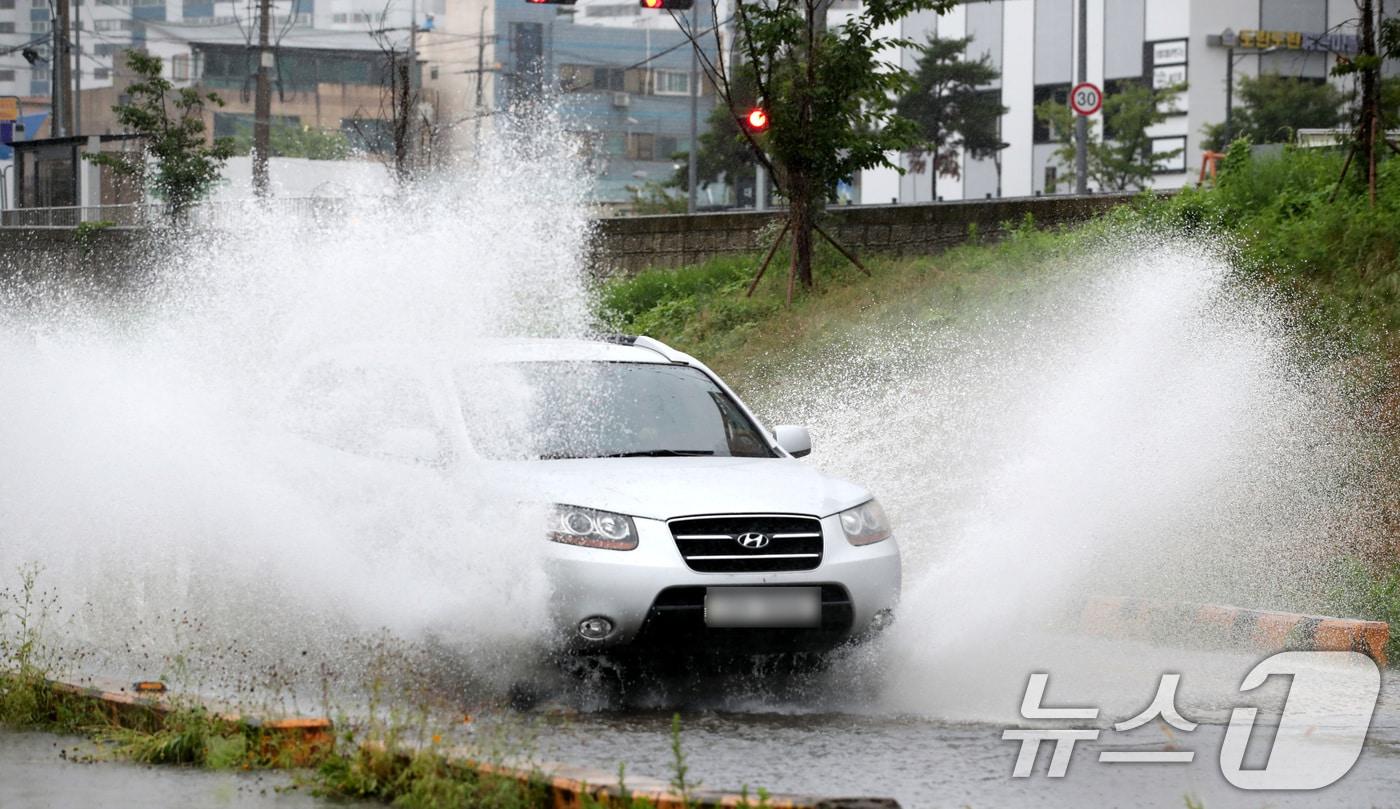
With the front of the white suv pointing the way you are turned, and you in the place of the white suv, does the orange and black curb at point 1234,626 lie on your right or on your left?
on your left

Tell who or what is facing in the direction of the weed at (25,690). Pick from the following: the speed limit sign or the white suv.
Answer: the speed limit sign

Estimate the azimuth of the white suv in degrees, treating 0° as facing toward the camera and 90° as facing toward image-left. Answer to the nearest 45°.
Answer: approximately 315°

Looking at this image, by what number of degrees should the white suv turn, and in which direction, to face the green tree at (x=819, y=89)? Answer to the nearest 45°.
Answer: approximately 135° to its left

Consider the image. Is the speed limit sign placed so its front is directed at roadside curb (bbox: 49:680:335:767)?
yes

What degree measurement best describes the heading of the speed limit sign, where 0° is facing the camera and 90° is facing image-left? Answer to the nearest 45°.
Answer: approximately 0°

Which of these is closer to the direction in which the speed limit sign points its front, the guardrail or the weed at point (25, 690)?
the weed
